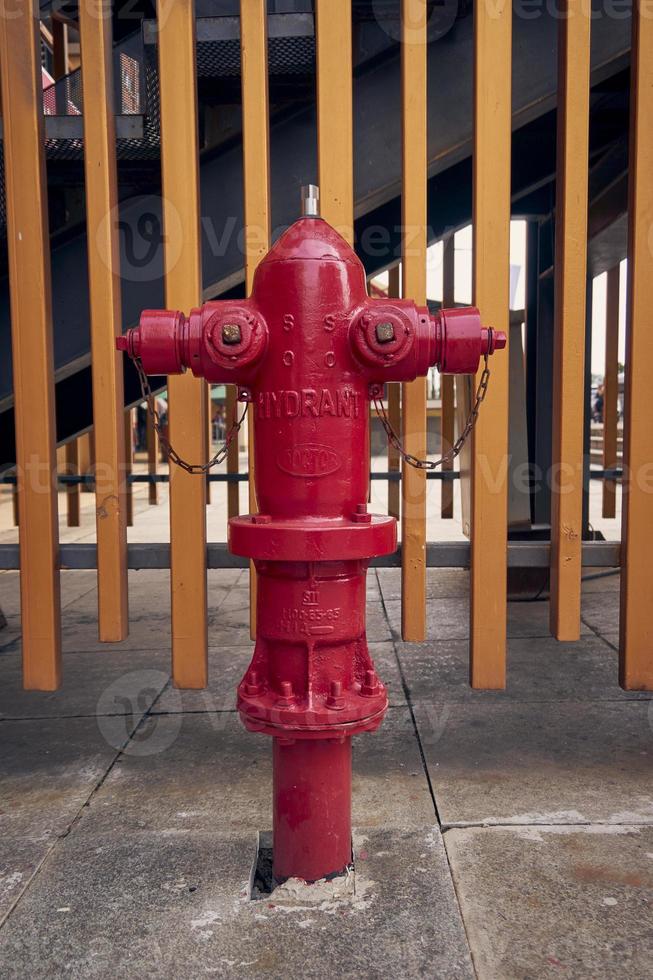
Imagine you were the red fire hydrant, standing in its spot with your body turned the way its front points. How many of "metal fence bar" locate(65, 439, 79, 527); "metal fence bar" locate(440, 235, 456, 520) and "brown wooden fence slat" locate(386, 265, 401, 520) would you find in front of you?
0

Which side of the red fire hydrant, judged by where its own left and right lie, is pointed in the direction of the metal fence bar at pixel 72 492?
back

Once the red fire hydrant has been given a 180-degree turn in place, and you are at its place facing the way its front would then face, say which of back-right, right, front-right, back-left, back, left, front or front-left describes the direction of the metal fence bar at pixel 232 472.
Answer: front

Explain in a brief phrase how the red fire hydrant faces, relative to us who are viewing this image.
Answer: facing the viewer

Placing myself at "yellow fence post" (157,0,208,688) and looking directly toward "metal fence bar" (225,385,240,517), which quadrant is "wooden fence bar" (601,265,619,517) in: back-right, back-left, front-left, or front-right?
front-right

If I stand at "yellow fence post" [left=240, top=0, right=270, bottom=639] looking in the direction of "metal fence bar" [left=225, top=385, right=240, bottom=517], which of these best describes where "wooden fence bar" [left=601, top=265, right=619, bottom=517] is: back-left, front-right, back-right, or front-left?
front-right

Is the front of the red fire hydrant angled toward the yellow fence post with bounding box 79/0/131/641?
no

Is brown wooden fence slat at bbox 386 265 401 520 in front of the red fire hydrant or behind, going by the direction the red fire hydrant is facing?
behind

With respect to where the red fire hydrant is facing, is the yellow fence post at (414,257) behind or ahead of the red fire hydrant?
behind

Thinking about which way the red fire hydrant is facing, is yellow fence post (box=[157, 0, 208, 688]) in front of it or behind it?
behind

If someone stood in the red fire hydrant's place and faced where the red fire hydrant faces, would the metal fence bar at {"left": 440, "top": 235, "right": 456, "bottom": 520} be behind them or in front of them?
behind

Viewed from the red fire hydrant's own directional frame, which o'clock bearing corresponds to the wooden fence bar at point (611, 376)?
The wooden fence bar is roughly at 7 o'clock from the red fire hydrant.

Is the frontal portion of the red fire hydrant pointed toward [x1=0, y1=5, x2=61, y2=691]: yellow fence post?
no

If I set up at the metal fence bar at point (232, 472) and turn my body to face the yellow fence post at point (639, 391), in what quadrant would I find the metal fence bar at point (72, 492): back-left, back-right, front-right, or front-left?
back-right
